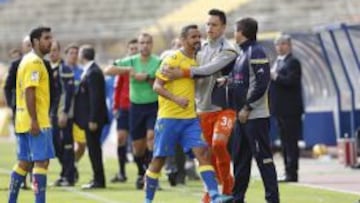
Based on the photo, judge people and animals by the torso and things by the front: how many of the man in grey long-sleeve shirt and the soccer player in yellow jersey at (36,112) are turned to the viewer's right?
1

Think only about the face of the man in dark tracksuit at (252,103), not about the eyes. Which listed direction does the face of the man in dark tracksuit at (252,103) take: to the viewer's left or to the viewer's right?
to the viewer's left

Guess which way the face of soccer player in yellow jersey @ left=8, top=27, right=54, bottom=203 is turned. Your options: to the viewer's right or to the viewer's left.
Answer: to the viewer's right

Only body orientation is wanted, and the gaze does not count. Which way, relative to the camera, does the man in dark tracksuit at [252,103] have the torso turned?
to the viewer's left

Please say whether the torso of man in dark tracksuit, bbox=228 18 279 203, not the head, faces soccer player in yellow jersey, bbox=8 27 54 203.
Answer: yes

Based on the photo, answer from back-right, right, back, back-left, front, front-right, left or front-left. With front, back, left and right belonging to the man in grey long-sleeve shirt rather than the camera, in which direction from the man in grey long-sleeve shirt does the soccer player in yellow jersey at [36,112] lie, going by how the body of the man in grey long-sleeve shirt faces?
front-right

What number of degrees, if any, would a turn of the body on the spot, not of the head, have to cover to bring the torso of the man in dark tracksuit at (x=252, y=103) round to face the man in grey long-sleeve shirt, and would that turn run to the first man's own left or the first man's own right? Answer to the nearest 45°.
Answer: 0° — they already face them

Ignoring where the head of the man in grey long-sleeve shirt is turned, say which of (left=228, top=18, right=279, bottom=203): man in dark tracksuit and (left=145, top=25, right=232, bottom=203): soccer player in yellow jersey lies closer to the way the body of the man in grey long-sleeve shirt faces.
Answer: the soccer player in yellow jersey

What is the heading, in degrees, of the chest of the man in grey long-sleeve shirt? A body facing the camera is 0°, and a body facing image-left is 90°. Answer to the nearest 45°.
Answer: approximately 45°

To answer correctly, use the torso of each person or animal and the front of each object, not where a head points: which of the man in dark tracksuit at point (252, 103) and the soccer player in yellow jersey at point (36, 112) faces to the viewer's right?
the soccer player in yellow jersey

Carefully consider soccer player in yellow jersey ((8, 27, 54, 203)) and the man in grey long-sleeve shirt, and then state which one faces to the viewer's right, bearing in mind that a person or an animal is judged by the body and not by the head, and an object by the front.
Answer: the soccer player in yellow jersey

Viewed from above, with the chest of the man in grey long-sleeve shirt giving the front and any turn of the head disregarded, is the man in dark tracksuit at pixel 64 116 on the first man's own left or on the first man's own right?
on the first man's own right
